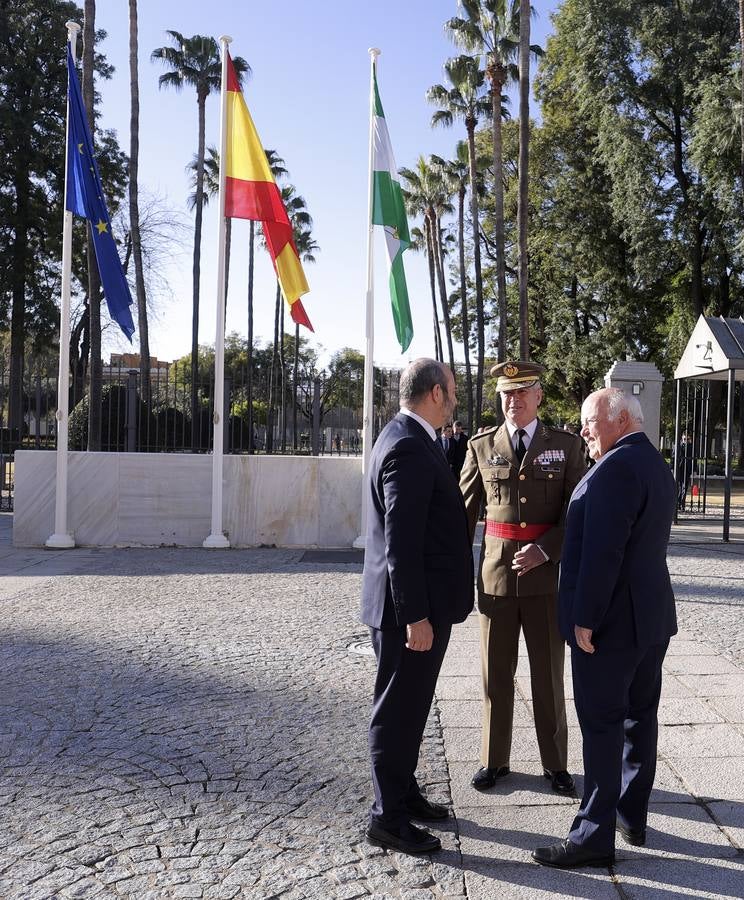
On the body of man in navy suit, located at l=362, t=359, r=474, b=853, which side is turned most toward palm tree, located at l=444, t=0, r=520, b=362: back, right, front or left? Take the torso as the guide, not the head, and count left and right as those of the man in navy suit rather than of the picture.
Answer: left

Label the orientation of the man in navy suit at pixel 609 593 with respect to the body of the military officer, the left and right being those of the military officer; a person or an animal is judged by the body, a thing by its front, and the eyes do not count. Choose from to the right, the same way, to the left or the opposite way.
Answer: to the right

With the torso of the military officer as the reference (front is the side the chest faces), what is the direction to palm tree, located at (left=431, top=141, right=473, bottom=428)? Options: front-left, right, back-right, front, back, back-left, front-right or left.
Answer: back

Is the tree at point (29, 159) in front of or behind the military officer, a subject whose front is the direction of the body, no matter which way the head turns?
behind

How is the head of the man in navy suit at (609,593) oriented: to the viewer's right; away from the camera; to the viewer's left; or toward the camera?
to the viewer's left

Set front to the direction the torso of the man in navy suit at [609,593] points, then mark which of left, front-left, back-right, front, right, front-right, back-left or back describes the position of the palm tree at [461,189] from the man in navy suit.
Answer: right

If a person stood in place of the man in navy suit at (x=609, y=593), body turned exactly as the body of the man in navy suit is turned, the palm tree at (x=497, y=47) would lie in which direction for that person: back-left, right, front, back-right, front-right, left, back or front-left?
right

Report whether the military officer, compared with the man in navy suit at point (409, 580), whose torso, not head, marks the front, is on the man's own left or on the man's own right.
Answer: on the man's own left

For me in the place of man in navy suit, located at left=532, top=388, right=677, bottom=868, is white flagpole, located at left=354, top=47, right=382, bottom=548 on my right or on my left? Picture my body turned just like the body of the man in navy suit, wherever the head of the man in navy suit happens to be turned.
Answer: on my right

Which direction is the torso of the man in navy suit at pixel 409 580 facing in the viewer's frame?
to the viewer's right

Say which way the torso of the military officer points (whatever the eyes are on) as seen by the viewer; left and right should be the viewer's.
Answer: facing the viewer

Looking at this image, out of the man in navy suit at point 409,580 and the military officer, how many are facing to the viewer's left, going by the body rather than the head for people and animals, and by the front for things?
0

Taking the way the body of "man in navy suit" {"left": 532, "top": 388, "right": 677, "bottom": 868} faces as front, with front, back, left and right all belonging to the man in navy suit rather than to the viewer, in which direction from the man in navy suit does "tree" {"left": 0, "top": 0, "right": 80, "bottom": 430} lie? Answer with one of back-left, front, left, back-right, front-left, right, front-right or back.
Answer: front-right

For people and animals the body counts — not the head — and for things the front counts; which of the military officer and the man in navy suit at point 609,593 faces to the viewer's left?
the man in navy suit

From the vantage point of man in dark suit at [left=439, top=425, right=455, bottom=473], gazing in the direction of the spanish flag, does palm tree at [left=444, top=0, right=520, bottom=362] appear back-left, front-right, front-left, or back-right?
back-right

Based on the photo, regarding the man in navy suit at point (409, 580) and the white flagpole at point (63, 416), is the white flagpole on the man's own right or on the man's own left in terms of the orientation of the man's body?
on the man's own left

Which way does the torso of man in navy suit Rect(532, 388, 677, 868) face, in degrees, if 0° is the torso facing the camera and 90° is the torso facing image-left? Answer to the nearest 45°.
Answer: approximately 90°
